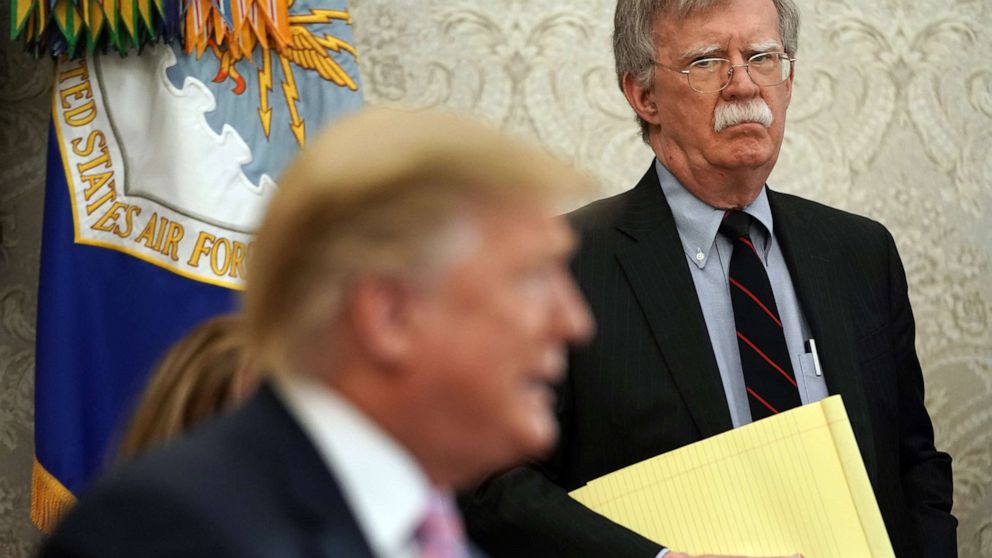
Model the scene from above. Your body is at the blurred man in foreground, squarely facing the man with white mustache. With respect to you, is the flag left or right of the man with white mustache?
left

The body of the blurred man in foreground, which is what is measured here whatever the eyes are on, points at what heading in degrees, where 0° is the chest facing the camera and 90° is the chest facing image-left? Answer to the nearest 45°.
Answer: approximately 270°

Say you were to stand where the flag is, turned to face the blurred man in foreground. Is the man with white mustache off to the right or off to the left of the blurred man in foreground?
left

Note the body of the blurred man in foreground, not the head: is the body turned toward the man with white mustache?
no

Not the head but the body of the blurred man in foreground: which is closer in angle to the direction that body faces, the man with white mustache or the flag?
the man with white mustache

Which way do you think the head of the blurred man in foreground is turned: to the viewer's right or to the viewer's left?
to the viewer's right

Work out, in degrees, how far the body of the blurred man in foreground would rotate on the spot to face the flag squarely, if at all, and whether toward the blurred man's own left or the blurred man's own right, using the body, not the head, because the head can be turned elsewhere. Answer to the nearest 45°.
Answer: approximately 90° to the blurred man's own left
